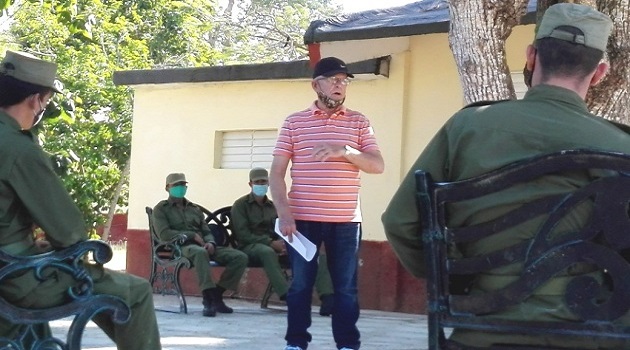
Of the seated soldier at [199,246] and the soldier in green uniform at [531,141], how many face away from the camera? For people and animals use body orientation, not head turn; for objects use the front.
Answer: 1

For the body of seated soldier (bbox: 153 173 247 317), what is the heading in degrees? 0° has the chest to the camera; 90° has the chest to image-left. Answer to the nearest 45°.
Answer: approximately 315°

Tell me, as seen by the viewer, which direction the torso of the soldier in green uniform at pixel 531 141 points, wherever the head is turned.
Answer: away from the camera

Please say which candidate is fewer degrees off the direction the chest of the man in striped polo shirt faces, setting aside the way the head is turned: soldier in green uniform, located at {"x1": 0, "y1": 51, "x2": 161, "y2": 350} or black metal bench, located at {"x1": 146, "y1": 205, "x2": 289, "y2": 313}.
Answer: the soldier in green uniform
